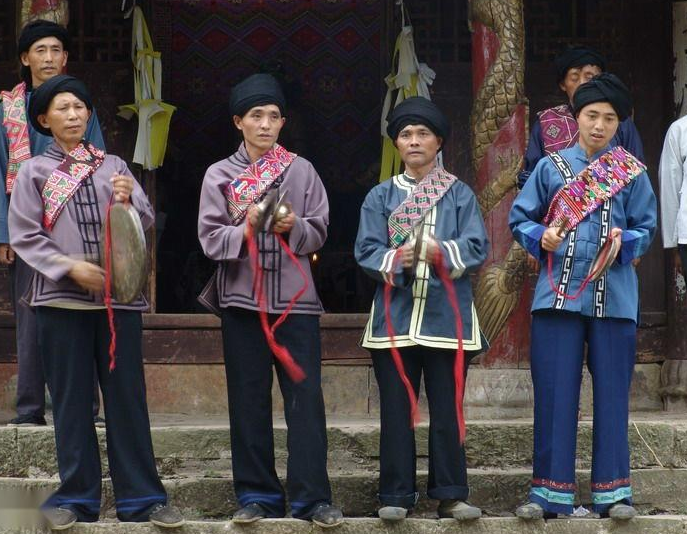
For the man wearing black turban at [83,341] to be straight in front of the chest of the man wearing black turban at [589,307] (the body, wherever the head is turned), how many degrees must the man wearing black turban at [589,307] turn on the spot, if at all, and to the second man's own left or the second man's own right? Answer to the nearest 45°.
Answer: approximately 90° to the second man's own right

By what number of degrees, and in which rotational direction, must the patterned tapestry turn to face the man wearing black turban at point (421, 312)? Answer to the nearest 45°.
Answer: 0° — it already faces them

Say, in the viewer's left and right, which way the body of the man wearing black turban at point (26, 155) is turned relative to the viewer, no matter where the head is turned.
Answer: facing the viewer

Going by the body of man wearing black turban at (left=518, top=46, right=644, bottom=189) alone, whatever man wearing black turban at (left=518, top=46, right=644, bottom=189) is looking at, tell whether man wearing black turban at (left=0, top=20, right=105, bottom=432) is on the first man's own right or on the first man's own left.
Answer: on the first man's own right

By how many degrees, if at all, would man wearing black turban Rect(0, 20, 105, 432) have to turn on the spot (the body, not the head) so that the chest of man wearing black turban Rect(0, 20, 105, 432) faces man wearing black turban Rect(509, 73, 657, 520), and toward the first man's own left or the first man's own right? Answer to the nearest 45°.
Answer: approximately 45° to the first man's own left

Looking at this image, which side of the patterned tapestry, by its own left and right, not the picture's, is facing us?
front

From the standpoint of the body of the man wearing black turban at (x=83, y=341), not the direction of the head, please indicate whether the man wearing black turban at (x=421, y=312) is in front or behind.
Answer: in front

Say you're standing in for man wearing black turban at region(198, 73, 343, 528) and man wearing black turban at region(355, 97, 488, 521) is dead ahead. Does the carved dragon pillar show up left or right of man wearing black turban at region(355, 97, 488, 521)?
left

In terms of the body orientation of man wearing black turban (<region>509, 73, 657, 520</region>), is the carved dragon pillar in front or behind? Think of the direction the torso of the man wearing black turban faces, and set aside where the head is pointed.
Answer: behind

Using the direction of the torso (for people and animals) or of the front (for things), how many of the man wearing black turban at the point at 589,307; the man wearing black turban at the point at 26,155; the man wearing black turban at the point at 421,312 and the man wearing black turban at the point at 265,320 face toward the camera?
4

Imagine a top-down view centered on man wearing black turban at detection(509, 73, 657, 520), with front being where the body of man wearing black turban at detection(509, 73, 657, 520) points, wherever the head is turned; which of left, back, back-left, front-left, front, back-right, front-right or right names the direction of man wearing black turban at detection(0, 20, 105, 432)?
right

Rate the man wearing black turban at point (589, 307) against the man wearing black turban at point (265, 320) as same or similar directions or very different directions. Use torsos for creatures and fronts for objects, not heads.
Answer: same or similar directions

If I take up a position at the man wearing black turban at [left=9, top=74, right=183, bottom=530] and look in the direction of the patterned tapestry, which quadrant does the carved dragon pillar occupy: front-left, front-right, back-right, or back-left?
front-right

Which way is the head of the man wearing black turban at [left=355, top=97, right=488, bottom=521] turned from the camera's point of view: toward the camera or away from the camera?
toward the camera

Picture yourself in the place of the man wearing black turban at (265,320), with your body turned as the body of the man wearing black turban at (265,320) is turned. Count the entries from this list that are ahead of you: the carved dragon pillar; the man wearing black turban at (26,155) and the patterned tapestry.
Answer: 0

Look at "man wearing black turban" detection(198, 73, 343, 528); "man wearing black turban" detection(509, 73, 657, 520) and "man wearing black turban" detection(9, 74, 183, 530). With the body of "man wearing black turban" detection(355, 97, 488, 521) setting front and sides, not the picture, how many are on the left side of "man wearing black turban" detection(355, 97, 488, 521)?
1

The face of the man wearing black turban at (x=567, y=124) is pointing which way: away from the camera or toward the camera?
toward the camera

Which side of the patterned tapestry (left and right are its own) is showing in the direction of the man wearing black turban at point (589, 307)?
front
